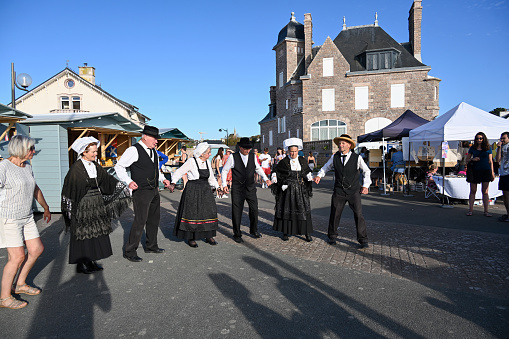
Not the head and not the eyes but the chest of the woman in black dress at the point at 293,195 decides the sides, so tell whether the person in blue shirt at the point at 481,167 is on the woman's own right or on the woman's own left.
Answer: on the woman's own left

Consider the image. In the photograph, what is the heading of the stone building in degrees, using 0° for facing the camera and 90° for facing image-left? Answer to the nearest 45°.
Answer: approximately 0°

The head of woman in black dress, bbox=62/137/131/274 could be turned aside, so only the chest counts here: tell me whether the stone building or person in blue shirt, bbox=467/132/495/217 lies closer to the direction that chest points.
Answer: the person in blue shirt

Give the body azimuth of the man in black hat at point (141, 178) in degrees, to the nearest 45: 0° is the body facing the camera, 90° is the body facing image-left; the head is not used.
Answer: approximately 315°

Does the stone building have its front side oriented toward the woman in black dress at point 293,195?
yes

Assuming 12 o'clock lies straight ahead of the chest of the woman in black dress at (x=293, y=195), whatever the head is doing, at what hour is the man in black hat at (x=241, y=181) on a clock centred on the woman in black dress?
The man in black hat is roughly at 3 o'clock from the woman in black dress.

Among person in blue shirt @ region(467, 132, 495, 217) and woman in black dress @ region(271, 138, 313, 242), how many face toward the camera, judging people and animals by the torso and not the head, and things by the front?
2

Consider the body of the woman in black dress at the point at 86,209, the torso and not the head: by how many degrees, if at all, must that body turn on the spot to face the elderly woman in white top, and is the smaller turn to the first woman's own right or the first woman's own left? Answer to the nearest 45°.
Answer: approximately 90° to the first woman's own right
